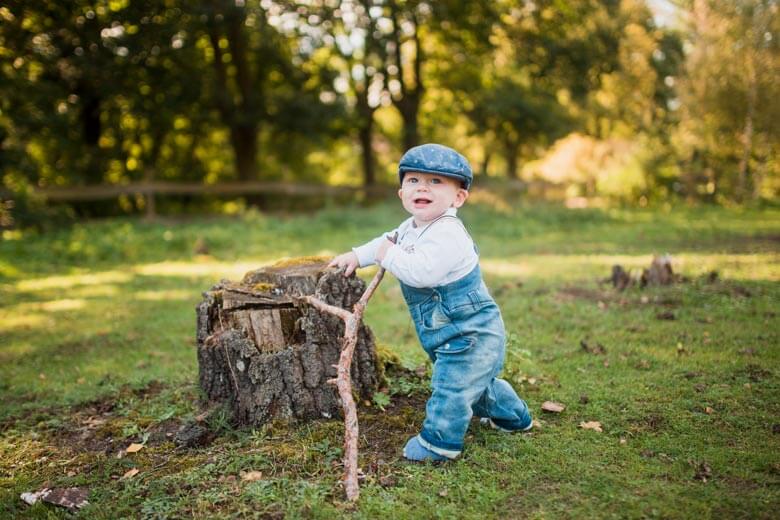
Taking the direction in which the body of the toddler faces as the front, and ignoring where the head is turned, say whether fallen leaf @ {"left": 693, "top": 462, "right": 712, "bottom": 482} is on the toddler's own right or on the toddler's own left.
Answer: on the toddler's own left

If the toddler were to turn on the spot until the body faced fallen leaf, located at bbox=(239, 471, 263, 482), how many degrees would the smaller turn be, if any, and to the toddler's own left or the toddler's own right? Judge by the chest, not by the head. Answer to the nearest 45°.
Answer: approximately 45° to the toddler's own right

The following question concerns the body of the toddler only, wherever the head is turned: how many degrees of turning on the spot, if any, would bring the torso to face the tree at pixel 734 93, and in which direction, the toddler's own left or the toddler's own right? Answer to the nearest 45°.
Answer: approximately 180°

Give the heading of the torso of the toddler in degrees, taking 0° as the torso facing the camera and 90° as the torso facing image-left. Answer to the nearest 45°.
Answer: approximately 45°

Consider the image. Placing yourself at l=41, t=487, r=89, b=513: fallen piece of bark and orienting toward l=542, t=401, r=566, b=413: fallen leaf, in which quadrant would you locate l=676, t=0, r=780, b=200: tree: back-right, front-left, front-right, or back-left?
front-left

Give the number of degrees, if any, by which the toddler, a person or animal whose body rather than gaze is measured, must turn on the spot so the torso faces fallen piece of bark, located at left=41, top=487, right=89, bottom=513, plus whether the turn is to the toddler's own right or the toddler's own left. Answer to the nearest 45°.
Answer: approximately 45° to the toddler's own right

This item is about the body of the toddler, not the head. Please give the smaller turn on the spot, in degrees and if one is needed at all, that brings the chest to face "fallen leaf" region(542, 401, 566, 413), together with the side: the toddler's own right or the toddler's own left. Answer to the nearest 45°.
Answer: approximately 180°

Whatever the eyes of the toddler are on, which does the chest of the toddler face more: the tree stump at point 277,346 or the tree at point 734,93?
the tree stump

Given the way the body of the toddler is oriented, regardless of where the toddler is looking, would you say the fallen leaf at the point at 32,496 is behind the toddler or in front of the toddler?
in front

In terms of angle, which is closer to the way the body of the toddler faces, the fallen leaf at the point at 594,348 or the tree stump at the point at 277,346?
the tree stump

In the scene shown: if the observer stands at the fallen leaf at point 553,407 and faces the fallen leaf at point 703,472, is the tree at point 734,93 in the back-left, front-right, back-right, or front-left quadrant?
back-left

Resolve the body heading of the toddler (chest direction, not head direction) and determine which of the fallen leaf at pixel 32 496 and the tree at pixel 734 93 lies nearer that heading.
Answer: the fallen leaf

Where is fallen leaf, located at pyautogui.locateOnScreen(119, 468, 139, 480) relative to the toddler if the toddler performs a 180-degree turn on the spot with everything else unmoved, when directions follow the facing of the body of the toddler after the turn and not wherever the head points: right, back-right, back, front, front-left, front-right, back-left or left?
back-left

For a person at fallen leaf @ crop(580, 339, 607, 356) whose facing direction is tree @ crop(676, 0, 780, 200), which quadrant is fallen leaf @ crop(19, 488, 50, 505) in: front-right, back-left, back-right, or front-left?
back-left

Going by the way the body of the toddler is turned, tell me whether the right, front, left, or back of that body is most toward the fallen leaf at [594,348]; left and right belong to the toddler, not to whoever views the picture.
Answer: back
